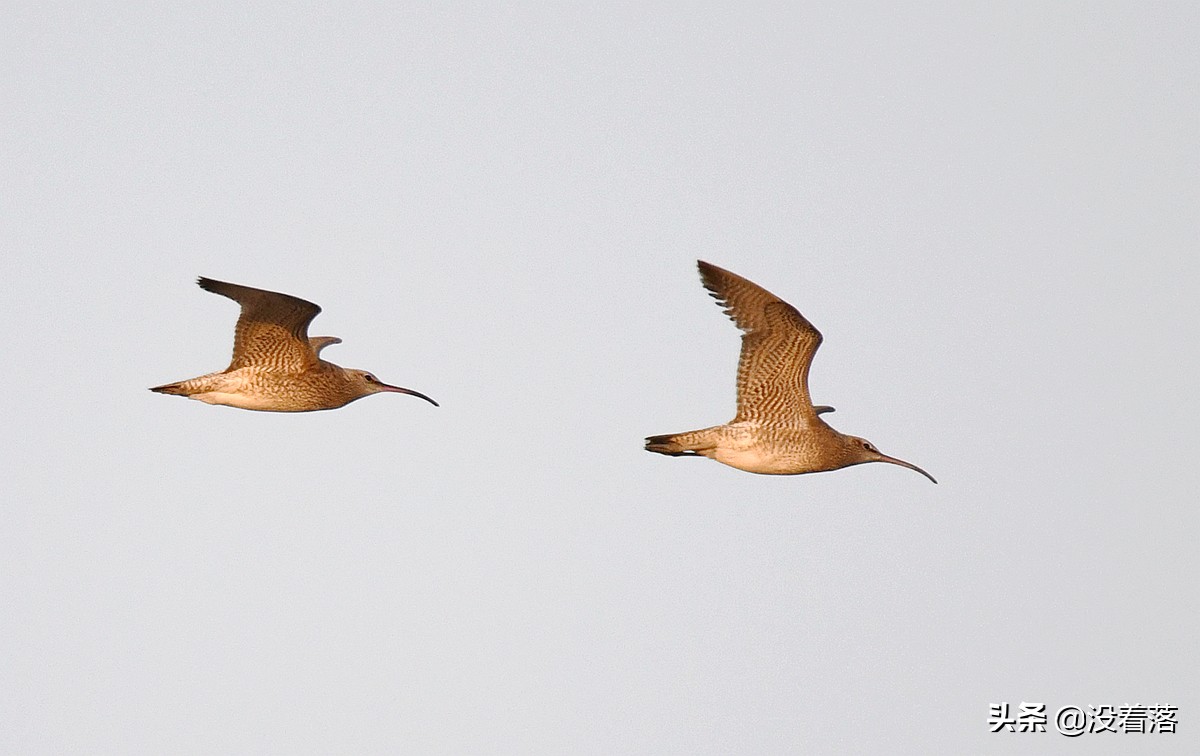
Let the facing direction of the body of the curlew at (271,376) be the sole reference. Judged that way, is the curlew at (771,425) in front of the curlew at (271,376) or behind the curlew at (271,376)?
in front

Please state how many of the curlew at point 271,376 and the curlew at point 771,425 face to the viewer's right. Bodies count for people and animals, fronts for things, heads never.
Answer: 2

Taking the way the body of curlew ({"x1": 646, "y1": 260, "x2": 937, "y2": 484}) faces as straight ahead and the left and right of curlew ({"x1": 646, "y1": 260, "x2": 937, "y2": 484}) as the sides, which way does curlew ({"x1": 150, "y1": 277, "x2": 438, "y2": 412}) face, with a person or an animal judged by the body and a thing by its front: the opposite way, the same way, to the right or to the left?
the same way

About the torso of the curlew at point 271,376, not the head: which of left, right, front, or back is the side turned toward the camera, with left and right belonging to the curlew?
right

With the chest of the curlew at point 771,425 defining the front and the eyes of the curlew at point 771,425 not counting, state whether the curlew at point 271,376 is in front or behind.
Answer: behind

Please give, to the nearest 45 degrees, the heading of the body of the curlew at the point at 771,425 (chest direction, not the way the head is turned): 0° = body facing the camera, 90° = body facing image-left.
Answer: approximately 270°
